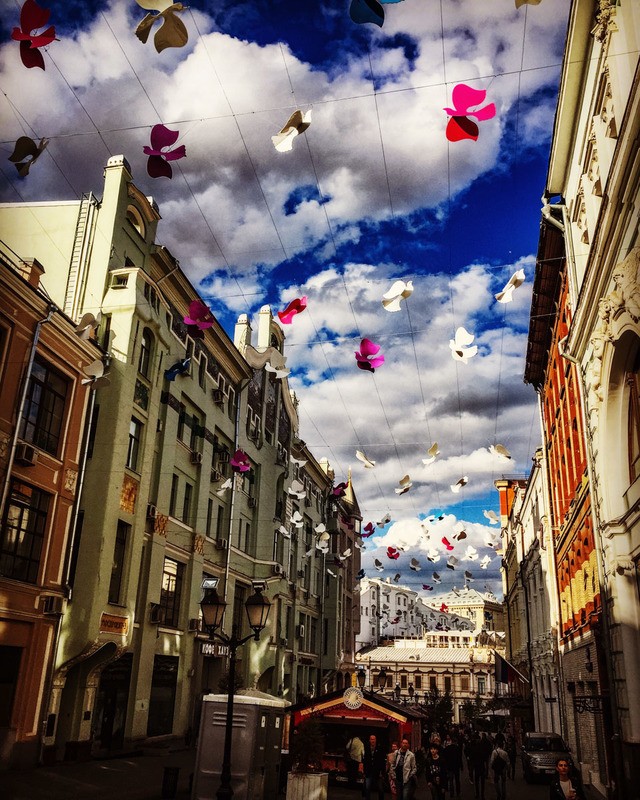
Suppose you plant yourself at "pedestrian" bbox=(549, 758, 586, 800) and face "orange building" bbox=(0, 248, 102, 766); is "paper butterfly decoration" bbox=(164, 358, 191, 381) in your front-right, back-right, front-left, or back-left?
front-right

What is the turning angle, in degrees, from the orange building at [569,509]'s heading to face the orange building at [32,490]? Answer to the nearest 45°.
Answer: approximately 45° to its left

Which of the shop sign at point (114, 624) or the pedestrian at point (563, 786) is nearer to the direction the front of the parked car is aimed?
the pedestrian

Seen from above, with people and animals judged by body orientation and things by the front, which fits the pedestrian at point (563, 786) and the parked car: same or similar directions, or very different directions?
same or similar directions

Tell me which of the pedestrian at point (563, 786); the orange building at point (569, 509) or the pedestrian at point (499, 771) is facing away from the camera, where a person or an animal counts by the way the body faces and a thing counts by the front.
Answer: the pedestrian at point (499, 771)

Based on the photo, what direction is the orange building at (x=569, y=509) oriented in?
to the viewer's left

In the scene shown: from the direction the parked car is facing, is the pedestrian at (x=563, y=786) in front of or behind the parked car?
in front

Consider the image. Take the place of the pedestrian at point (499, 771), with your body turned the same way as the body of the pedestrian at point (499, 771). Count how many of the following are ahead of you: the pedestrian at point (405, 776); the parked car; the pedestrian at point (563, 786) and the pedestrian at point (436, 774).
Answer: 1

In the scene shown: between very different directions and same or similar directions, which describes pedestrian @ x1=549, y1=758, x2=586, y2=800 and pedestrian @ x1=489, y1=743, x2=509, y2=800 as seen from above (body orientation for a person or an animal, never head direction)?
very different directions

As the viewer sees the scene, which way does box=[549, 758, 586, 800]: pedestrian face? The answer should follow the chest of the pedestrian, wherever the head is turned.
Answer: toward the camera

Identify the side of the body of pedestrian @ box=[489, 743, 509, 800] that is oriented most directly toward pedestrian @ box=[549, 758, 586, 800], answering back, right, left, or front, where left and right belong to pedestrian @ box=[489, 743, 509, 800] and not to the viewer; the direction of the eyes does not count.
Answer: back

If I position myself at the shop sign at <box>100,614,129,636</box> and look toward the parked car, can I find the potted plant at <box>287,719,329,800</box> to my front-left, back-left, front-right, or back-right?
front-right

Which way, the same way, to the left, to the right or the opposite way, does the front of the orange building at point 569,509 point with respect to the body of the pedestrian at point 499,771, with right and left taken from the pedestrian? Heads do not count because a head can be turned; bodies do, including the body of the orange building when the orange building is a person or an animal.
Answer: to the left

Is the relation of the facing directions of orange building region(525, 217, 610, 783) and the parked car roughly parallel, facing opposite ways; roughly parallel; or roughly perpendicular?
roughly perpendicular

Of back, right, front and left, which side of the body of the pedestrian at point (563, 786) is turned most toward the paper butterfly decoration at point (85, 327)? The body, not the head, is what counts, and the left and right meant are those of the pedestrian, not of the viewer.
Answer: right

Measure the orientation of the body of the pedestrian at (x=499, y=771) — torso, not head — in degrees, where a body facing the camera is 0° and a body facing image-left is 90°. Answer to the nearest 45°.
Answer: approximately 180°
